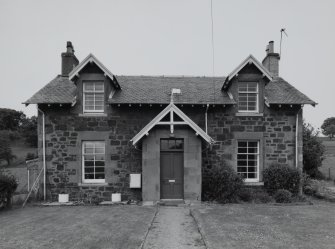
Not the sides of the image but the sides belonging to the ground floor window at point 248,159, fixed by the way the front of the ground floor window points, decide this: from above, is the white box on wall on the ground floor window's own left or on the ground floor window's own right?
on the ground floor window's own right

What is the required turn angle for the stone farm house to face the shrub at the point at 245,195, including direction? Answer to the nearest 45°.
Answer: approximately 90° to its left

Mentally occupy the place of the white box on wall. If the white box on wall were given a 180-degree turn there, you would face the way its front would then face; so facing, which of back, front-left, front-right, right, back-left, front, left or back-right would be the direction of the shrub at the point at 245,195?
right

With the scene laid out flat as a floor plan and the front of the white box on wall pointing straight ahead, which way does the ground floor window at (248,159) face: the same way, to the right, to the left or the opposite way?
the same way

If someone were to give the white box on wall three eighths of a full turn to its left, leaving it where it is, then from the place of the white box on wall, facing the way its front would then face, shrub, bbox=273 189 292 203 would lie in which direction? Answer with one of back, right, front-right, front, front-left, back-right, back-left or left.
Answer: front-right

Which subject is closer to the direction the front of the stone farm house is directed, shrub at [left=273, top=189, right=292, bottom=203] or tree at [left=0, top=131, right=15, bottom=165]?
the shrub

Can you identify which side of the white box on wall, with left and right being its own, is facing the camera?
front

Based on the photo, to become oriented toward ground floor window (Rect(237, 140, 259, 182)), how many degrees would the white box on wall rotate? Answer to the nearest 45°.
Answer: approximately 90° to its left

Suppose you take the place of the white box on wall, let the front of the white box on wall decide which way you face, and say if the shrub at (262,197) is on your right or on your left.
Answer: on your left

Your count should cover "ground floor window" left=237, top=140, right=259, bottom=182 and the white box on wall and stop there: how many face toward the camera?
2

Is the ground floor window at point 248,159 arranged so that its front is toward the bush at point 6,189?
no

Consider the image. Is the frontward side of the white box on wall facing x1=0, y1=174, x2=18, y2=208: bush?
no

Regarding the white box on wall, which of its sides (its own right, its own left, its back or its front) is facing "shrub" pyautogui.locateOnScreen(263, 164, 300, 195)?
left

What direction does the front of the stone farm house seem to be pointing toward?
toward the camera

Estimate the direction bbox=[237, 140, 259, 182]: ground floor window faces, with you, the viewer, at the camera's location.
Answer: facing the viewer
